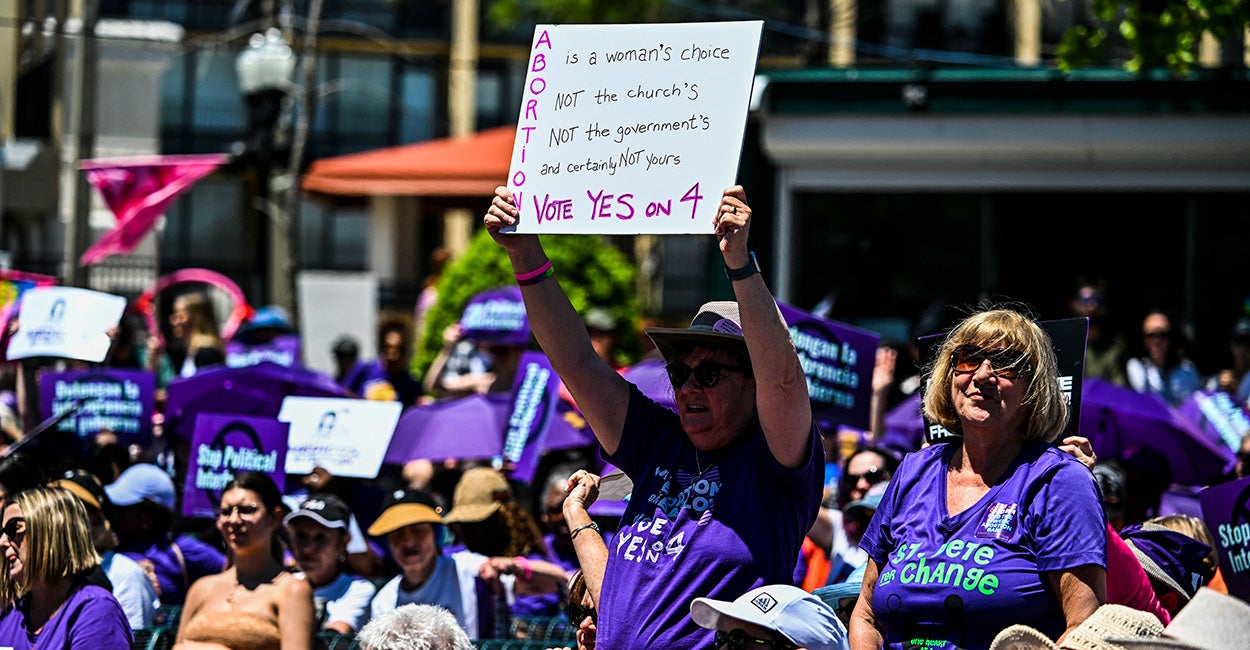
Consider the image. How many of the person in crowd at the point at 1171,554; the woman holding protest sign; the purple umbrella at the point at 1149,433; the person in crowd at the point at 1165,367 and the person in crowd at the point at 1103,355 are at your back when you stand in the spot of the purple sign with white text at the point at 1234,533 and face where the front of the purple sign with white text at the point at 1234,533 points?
3

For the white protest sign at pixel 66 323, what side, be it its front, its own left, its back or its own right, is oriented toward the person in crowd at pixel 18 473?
front

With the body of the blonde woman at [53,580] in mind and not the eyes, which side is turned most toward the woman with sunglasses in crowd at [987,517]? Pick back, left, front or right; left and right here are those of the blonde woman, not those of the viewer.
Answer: left

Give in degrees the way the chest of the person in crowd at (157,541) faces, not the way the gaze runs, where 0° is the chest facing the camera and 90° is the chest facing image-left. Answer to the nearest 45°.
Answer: approximately 90°

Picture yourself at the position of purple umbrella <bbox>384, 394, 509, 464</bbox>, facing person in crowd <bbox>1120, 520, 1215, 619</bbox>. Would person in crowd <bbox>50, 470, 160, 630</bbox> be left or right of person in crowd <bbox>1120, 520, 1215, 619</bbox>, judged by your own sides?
right

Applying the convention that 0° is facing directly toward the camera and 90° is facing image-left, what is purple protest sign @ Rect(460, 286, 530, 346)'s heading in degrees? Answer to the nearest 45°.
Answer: approximately 0°

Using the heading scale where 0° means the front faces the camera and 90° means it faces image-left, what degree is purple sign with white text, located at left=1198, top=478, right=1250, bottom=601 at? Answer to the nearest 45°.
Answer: approximately 0°

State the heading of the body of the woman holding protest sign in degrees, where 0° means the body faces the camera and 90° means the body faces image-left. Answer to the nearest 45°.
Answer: approximately 45°
